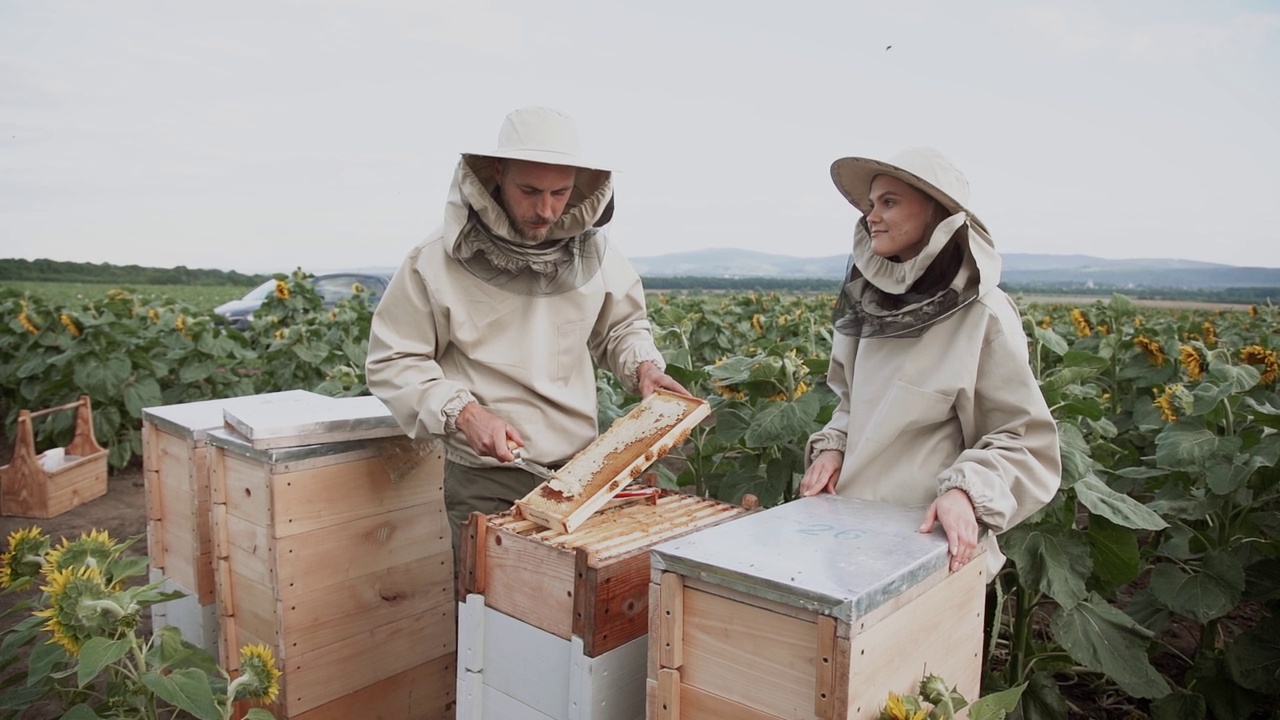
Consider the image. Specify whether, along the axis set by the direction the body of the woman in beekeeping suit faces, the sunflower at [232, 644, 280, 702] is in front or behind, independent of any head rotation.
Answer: in front

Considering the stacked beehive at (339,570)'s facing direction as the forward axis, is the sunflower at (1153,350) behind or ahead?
behind

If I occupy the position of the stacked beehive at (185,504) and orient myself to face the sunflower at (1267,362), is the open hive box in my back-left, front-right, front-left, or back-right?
front-right

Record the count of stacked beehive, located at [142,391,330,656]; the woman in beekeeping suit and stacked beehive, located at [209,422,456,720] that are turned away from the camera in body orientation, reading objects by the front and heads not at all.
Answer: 0

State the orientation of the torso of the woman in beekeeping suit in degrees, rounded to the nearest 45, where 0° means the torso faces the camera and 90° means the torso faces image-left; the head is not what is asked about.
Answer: approximately 45°

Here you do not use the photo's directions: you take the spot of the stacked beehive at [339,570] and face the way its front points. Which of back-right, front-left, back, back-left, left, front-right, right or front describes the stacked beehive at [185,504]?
right

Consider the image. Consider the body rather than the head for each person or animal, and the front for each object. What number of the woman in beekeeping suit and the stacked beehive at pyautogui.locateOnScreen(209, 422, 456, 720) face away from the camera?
0

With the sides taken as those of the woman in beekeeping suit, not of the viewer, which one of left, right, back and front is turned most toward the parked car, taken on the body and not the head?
right

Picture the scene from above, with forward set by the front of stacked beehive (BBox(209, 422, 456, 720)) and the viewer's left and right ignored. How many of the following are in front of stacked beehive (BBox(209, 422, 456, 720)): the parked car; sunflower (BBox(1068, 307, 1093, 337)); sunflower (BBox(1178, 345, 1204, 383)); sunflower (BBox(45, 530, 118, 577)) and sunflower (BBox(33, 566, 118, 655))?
2

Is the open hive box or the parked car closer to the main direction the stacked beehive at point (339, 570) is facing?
the open hive box

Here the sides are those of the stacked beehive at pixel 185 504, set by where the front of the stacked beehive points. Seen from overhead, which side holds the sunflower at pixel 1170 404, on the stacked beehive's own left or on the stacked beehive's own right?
on the stacked beehive's own left

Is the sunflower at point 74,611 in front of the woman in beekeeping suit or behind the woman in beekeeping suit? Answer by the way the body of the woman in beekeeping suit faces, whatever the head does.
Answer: in front

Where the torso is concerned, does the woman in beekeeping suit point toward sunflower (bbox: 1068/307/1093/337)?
no

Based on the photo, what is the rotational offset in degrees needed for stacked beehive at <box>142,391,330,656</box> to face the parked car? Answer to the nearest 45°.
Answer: approximately 135° to its right

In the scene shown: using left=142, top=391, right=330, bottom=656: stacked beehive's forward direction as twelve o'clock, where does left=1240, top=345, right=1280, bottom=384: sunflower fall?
The sunflower is roughly at 8 o'clock from the stacked beehive.

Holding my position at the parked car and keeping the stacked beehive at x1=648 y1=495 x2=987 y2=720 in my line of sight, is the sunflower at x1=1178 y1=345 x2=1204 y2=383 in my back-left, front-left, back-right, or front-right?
front-left

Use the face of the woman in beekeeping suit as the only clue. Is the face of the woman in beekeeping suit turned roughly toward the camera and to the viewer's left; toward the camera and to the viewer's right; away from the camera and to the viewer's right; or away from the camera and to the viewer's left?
toward the camera and to the viewer's left

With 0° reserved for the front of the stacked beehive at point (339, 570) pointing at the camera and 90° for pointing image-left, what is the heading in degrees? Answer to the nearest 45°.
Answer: approximately 45°

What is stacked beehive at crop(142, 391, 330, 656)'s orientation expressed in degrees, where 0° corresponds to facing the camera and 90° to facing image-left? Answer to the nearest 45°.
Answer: approximately 45°
